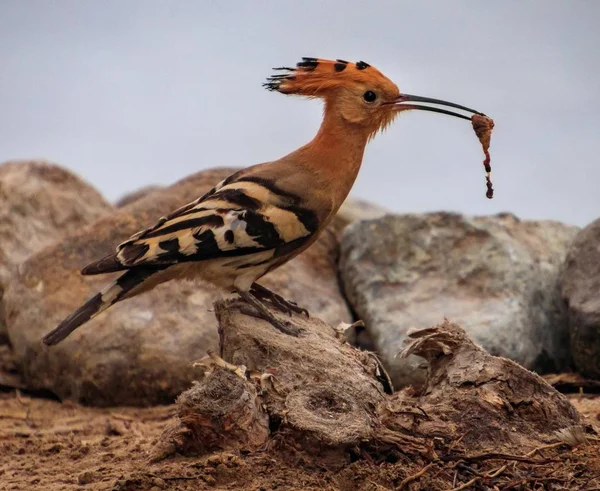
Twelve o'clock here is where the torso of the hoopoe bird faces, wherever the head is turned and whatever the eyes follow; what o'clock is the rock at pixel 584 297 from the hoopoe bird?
The rock is roughly at 11 o'clock from the hoopoe bird.

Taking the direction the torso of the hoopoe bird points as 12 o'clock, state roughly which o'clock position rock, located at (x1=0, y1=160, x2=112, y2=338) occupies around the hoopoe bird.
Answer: The rock is roughly at 8 o'clock from the hoopoe bird.

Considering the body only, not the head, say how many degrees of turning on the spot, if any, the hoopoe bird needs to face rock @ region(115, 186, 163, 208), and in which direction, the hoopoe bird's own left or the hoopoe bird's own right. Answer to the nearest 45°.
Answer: approximately 90° to the hoopoe bird's own left

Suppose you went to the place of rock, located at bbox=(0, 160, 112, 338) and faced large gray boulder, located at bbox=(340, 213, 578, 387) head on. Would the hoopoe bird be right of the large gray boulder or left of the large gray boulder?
right

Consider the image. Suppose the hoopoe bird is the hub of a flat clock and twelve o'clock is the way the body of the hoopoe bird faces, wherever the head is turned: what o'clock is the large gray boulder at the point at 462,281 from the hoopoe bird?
The large gray boulder is roughly at 10 o'clock from the hoopoe bird.

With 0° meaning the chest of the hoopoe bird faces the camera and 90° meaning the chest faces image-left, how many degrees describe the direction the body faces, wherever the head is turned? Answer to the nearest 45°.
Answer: approximately 270°

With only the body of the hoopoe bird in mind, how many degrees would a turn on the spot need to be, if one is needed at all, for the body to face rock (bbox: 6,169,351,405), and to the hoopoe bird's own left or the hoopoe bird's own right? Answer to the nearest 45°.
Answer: approximately 135° to the hoopoe bird's own left
